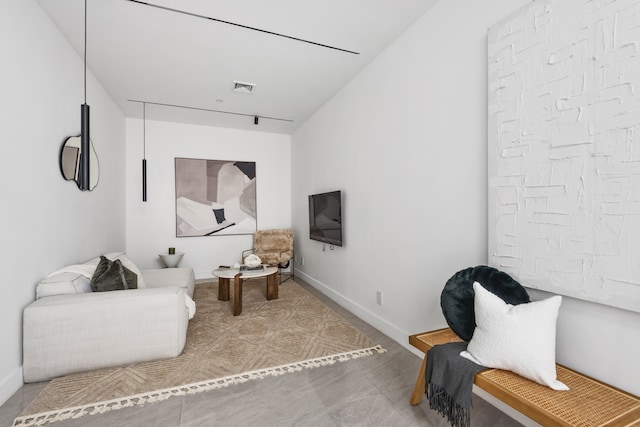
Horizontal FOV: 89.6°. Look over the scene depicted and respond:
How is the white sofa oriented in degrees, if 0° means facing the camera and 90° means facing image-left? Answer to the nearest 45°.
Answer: approximately 270°

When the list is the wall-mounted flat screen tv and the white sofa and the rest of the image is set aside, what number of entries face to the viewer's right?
1

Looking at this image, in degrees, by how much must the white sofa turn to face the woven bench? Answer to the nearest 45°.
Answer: approximately 45° to its right

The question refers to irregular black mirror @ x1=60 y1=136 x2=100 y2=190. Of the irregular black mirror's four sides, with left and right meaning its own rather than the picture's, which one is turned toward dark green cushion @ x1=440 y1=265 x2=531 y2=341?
front

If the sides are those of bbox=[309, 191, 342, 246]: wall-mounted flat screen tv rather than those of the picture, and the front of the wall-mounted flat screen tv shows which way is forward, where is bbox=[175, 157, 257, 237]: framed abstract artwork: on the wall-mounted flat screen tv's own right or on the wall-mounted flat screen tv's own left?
on the wall-mounted flat screen tv's own right

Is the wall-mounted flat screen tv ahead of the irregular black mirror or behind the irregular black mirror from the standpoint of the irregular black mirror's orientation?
ahead

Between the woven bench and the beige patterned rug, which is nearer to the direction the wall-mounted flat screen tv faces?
the beige patterned rug

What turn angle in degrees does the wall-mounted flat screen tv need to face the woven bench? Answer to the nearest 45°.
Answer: approximately 45° to its left

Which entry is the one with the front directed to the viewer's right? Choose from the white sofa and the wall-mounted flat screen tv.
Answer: the white sofa

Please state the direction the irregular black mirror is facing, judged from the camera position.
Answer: facing the viewer and to the right of the viewer

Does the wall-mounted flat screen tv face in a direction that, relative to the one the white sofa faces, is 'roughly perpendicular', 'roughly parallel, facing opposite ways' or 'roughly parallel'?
roughly parallel, facing opposite ways

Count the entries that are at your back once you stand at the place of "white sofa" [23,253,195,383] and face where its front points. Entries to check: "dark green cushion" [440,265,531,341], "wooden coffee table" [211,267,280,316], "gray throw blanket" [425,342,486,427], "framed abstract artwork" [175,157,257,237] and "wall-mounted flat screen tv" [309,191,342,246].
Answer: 0

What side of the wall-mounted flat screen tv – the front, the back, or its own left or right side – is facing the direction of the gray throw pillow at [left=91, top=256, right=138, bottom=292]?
front
